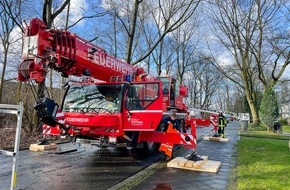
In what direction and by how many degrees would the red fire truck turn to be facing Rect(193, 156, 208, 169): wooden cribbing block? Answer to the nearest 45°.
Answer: approximately 45° to its left

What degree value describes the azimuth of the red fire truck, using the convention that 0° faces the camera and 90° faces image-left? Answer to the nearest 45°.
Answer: approximately 45°
